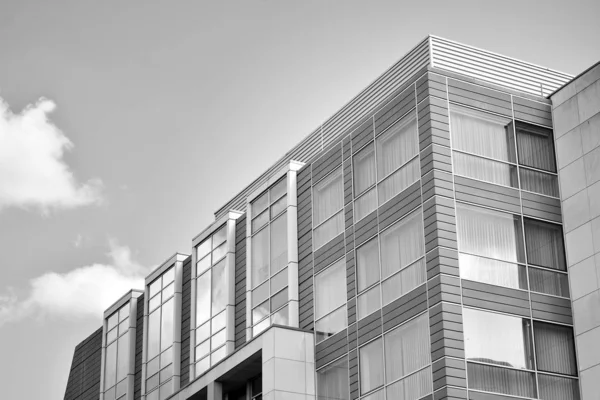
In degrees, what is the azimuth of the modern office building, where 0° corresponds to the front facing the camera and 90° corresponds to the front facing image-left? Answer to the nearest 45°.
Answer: approximately 45°
